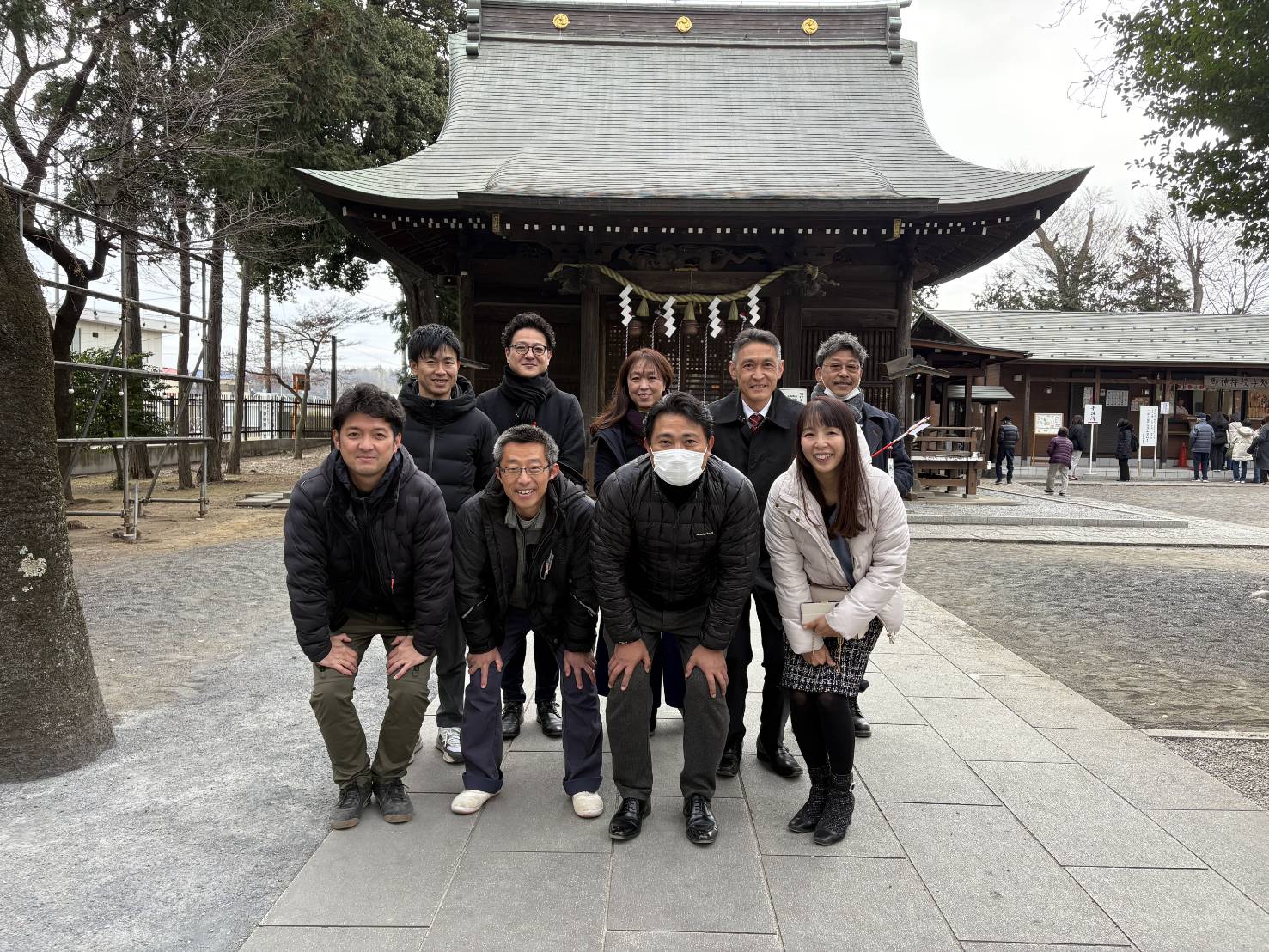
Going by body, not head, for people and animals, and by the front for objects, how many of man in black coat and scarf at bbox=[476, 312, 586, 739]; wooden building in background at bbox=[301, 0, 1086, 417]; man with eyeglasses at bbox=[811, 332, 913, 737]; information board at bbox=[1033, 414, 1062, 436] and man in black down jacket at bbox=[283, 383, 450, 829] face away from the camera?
0

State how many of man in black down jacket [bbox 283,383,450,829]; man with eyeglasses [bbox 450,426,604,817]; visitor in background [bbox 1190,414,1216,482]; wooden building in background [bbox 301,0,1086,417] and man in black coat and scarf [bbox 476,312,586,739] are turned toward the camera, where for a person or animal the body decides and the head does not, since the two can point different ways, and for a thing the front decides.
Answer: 4

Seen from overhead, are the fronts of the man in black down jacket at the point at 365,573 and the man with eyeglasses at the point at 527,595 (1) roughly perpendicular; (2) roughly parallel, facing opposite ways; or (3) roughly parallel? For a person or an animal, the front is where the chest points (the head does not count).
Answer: roughly parallel

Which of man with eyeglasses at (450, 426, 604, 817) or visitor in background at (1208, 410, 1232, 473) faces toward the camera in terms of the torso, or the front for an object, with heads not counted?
the man with eyeglasses

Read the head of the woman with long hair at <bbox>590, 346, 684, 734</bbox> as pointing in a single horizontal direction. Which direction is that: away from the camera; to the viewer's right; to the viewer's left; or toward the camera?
toward the camera

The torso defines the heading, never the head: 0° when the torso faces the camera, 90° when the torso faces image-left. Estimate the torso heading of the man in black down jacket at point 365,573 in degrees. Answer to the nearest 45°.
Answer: approximately 0°

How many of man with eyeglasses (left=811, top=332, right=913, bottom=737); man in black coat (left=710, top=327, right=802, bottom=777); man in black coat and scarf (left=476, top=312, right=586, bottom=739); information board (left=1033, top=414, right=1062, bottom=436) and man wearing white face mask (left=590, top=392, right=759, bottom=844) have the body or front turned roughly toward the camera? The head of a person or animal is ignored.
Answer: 5

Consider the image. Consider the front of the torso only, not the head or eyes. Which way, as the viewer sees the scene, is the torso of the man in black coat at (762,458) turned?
toward the camera

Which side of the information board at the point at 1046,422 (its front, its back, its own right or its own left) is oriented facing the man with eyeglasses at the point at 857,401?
front

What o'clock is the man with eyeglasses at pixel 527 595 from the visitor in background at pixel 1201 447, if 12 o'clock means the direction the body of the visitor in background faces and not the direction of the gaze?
The man with eyeglasses is roughly at 6 o'clock from the visitor in background.

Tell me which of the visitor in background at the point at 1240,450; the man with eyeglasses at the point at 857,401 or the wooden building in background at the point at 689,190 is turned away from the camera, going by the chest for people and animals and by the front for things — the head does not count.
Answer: the visitor in background

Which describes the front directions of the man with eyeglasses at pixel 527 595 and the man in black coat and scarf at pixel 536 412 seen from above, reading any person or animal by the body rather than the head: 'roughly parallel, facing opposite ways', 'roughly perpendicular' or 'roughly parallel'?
roughly parallel

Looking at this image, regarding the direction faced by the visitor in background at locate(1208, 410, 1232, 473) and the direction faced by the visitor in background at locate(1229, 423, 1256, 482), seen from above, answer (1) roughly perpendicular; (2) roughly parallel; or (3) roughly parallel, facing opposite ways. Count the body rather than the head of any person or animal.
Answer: roughly parallel

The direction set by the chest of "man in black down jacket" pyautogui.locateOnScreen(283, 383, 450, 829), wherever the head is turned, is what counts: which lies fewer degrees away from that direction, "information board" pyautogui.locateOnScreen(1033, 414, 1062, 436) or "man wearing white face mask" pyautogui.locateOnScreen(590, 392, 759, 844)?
the man wearing white face mask

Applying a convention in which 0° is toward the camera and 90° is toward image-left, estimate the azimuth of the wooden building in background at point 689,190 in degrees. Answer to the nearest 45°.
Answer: approximately 0°

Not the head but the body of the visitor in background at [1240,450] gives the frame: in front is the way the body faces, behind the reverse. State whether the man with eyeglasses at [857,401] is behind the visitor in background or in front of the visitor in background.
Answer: behind

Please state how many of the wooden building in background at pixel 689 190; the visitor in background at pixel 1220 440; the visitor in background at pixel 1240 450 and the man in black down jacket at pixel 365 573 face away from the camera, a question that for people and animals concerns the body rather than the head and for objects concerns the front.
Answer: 2

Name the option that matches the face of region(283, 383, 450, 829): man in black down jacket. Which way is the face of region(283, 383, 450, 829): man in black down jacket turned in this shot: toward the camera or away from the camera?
toward the camera
